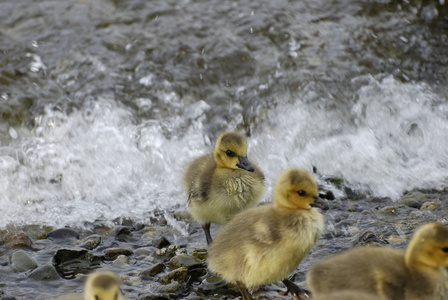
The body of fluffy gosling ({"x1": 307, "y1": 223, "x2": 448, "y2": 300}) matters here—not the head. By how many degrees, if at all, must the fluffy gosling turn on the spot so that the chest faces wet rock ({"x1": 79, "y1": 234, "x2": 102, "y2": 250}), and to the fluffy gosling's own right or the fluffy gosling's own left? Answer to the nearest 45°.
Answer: approximately 135° to the fluffy gosling's own left

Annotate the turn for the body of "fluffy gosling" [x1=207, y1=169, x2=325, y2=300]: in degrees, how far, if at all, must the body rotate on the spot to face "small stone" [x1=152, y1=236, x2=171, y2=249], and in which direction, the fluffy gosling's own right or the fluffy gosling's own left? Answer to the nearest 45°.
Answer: approximately 135° to the fluffy gosling's own left

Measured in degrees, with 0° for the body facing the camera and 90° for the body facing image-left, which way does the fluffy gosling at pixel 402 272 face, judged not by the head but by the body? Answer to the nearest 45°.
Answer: approximately 270°

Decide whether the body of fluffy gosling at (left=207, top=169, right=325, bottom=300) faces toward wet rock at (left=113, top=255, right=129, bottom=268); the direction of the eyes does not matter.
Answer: no

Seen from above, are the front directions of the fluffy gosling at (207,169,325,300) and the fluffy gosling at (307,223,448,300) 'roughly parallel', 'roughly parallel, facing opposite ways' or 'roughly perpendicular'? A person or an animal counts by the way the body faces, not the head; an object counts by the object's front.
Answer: roughly parallel

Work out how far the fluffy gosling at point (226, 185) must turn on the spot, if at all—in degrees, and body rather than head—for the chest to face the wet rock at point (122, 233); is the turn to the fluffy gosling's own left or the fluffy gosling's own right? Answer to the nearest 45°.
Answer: approximately 135° to the fluffy gosling's own right

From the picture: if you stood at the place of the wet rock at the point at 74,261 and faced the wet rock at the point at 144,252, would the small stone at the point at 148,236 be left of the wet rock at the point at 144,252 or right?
left

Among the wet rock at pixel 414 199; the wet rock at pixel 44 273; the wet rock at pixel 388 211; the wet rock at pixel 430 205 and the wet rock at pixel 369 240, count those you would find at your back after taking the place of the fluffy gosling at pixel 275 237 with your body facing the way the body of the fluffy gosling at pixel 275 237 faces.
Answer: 1

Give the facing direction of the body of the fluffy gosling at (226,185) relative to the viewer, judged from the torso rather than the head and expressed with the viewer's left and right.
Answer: facing the viewer and to the right of the viewer

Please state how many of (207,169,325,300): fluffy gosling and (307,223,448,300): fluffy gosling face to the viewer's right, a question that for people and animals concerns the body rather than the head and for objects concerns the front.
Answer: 2

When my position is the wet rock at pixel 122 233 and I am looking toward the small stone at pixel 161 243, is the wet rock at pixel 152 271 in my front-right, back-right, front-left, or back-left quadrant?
front-right

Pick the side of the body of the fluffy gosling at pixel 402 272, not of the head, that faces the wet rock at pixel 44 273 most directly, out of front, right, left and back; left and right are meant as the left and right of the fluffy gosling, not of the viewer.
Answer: back

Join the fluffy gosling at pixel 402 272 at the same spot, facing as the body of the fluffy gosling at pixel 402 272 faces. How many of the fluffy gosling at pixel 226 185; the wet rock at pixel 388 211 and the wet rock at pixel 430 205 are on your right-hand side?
0

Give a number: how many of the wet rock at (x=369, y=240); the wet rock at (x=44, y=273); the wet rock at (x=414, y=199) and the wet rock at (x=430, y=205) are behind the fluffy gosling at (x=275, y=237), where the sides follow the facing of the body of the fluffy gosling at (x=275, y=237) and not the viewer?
1

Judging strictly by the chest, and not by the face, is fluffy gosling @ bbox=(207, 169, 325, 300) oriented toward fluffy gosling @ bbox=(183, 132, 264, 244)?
no

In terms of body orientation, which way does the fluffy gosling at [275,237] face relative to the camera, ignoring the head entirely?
to the viewer's right

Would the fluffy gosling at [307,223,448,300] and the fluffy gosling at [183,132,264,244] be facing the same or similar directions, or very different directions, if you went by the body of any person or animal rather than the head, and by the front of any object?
same or similar directions

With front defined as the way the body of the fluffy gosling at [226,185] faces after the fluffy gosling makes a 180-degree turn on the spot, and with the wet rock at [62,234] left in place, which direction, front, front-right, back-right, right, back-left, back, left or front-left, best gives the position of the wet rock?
front-left

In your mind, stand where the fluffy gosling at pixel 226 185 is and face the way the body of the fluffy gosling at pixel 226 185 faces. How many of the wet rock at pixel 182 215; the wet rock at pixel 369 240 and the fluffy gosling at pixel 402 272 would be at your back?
1
